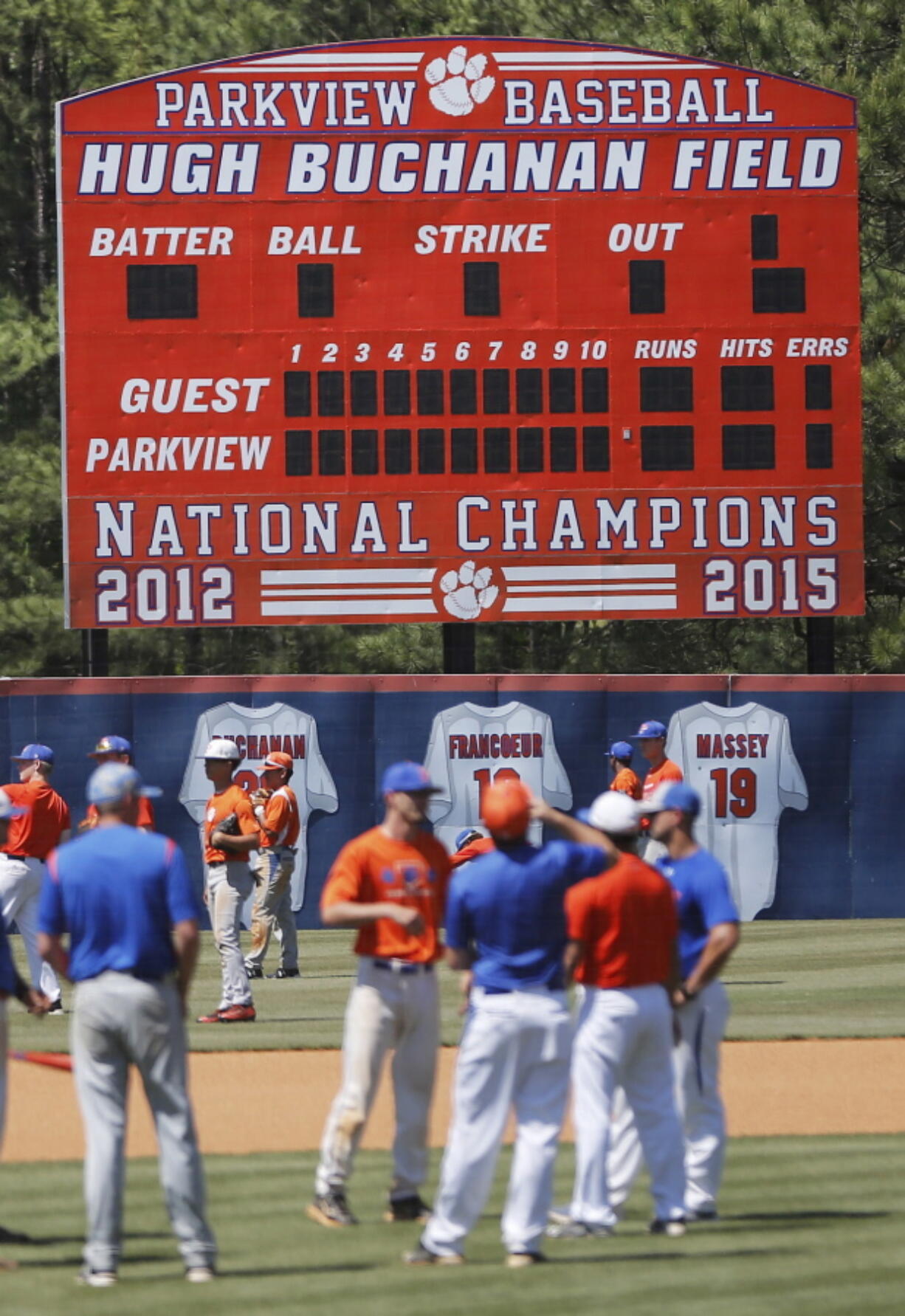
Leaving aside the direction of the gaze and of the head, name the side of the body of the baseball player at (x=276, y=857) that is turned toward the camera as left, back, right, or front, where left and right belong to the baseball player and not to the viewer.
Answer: left

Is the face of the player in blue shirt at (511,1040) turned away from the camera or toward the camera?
away from the camera

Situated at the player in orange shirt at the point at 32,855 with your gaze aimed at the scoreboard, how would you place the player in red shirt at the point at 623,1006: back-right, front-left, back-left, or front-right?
back-right

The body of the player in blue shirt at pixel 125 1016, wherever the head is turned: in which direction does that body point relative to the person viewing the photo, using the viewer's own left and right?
facing away from the viewer

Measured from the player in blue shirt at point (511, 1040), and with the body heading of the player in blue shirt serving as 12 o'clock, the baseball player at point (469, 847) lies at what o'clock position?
The baseball player is roughly at 12 o'clock from the player in blue shirt.

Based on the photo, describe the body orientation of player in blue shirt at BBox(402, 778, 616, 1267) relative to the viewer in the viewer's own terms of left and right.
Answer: facing away from the viewer

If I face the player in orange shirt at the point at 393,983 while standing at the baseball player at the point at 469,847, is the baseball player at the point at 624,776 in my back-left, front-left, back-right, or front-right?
back-left
